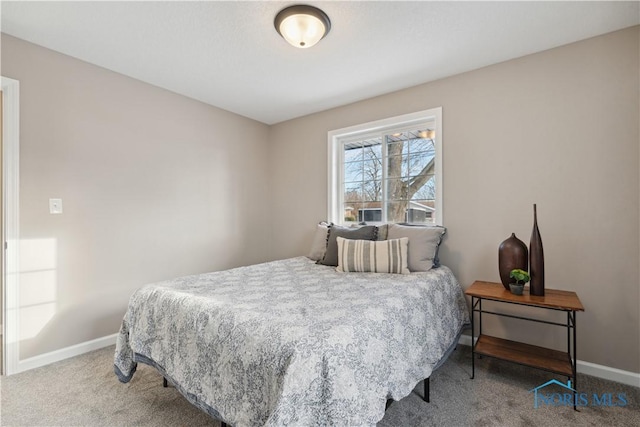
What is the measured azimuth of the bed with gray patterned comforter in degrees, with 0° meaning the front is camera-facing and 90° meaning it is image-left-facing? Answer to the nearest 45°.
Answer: approximately 45°

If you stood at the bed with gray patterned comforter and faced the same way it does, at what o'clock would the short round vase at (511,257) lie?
The short round vase is roughly at 7 o'clock from the bed with gray patterned comforter.

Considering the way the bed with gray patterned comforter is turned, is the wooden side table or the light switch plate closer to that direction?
the light switch plate

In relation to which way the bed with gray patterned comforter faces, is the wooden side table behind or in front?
behind

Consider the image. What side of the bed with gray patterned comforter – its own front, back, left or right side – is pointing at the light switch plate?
right
